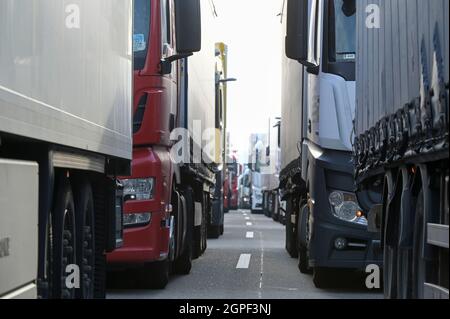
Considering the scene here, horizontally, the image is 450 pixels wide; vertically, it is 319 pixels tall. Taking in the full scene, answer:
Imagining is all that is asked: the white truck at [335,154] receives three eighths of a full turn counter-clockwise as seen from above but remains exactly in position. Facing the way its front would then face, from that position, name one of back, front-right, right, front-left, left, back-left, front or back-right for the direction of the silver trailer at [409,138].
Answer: back-right

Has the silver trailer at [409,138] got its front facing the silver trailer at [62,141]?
no

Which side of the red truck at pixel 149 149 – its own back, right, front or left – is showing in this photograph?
front

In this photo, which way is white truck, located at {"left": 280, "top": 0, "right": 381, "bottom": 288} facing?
toward the camera

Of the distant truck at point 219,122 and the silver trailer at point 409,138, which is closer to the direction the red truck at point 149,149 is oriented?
the silver trailer

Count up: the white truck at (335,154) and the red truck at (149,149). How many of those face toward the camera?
2

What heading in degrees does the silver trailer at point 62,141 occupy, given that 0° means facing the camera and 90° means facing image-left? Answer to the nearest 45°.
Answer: approximately 45°

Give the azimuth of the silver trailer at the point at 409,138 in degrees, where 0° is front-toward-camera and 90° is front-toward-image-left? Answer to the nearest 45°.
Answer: approximately 315°

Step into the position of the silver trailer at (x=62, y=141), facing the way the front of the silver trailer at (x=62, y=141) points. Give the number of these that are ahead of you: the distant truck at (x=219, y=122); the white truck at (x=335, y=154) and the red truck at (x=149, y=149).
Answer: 0

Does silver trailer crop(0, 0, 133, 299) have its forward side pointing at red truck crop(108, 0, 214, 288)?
no

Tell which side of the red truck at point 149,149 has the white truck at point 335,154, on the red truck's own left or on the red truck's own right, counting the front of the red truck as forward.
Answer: on the red truck's own left

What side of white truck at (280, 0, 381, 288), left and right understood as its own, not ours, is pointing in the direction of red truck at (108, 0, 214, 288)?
right

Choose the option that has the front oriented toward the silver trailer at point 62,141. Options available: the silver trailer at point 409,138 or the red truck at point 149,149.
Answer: the red truck

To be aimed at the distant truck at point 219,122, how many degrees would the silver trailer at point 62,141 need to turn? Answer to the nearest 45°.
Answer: approximately 135° to its right

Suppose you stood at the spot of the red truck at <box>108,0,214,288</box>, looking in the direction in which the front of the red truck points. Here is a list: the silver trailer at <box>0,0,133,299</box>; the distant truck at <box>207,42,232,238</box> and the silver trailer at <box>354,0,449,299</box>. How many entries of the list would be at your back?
1

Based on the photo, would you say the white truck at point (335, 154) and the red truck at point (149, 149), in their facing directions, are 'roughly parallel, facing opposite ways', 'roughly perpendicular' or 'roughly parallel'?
roughly parallel
